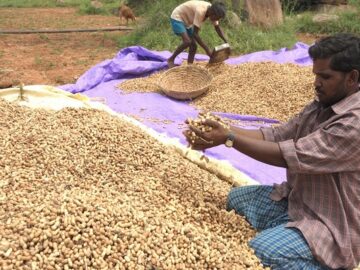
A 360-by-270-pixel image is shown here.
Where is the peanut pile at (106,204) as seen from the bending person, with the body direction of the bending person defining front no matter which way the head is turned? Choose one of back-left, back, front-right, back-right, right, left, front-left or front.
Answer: right

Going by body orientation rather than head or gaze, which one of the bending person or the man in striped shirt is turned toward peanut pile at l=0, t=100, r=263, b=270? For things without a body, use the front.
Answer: the man in striped shirt

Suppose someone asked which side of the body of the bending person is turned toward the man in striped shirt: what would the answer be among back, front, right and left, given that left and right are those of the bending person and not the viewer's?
right

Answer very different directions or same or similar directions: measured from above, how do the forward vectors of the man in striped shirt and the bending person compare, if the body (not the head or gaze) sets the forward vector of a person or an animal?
very different directions

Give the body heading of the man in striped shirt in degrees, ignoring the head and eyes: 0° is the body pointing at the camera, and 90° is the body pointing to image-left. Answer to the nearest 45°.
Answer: approximately 90°

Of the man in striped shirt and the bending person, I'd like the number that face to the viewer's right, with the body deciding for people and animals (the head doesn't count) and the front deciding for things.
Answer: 1

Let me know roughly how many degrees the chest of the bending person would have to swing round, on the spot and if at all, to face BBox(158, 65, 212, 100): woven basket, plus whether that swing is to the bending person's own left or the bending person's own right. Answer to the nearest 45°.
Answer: approximately 90° to the bending person's own right

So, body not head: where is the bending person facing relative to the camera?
to the viewer's right

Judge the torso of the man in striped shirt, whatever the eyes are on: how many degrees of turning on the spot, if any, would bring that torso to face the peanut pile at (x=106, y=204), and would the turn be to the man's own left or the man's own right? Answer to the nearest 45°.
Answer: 0° — they already face it

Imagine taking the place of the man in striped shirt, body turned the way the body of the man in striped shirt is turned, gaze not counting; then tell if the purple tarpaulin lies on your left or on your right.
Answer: on your right

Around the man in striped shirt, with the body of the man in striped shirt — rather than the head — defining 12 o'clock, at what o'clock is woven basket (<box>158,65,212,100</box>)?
The woven basket is roughly at 2 o'clock from the man in striped shirt.
